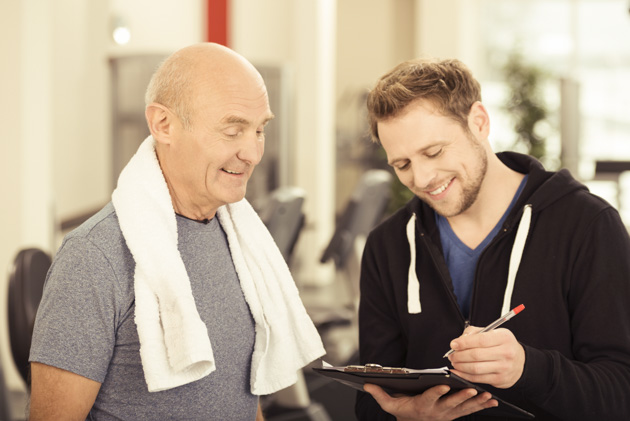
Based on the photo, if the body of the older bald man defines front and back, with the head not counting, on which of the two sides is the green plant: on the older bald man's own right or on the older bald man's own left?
on the older bald man's own left

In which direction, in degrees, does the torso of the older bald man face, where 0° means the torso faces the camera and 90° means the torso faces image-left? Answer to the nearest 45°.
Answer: approximately 315°

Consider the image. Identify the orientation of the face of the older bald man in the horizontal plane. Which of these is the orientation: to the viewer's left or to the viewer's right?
to the viewer's right
